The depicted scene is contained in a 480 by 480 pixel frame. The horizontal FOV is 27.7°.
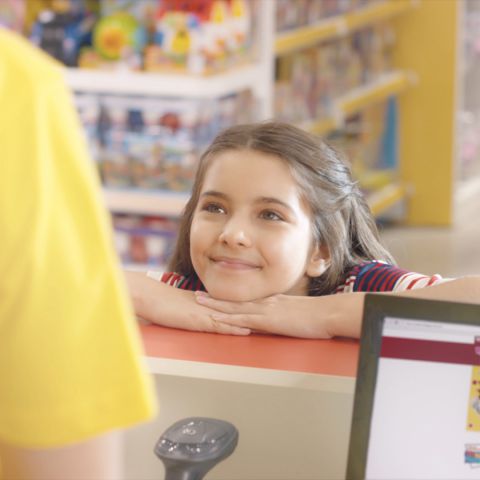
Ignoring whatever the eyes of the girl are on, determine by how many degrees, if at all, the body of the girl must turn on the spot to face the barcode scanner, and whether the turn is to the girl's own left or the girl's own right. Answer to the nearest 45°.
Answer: approximately 45° to the girl's own left

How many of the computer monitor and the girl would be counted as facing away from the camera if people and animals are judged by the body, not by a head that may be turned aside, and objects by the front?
0

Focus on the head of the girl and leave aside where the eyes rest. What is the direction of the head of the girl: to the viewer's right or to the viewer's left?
to the viewer's left

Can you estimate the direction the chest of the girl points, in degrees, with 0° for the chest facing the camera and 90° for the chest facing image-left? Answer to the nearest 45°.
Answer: approximately 45°

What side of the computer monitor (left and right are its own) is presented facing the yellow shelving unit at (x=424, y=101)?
back

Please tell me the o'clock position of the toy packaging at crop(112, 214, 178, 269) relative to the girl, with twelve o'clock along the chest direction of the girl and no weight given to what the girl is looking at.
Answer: The toy packaging is roughly at 4 o'clock from the girl.

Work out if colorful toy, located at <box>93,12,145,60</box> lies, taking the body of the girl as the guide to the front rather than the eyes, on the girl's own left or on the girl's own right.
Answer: on the girl's own right

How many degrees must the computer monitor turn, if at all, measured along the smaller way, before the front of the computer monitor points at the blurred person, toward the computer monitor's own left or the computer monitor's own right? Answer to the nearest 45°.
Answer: approximately 45° to the computer monitor's own right

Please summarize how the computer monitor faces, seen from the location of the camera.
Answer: facing the viewer

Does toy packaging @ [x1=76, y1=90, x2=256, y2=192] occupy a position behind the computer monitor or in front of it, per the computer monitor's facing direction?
behind
